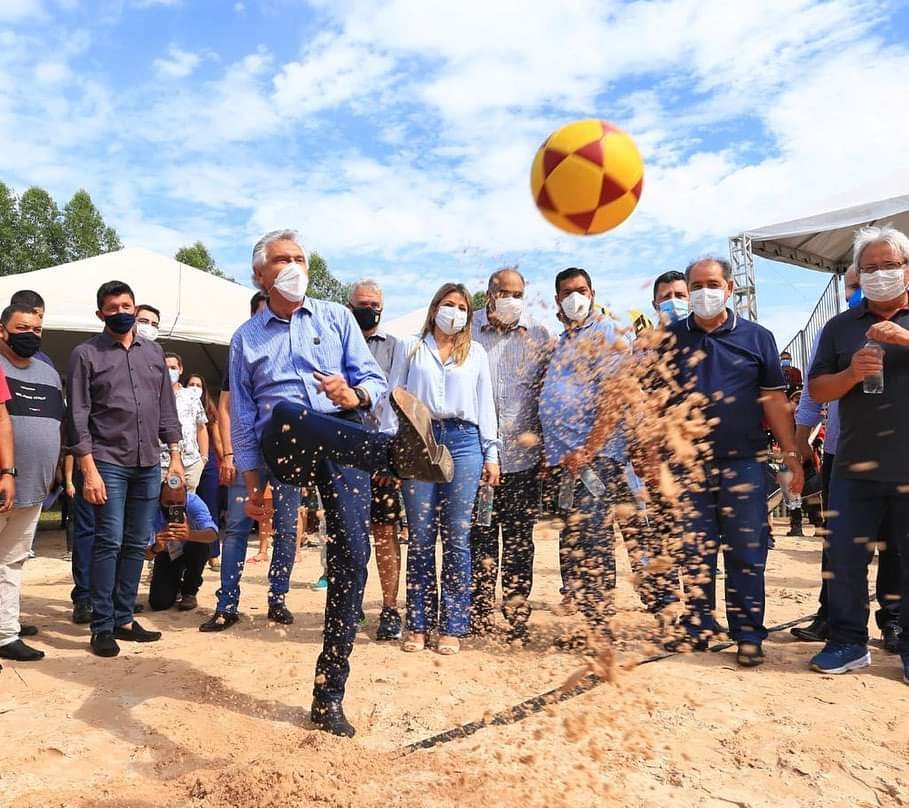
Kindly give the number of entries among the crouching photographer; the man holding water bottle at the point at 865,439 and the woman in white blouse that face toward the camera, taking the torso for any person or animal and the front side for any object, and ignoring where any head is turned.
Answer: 3

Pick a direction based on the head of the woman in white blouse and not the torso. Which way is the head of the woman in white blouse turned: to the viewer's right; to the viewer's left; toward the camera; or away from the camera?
toward the camera

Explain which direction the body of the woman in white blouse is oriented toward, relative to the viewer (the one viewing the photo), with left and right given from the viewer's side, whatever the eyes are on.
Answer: facing the viewer

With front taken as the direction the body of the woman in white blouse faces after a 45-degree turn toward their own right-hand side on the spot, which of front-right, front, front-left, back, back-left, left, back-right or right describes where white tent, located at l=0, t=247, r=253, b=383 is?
right

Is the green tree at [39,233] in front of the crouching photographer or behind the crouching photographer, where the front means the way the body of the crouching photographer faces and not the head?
behind

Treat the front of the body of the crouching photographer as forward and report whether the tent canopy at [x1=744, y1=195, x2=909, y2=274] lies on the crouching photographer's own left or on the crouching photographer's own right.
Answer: on the crouching photographer's own left

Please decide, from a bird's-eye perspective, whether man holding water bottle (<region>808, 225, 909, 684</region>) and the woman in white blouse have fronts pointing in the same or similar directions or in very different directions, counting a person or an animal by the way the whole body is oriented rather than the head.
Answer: same or similar directions

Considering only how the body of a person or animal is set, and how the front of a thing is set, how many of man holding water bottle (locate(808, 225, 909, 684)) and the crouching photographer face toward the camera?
2

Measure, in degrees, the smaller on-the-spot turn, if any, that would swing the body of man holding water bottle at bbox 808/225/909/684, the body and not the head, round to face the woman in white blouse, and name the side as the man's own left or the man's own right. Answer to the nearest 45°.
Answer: approximately 90° to the man's own right

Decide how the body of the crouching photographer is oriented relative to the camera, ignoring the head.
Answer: toward the camera

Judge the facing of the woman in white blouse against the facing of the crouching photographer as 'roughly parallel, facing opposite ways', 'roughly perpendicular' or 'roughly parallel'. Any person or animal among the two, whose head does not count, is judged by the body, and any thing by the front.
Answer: roughly parallel

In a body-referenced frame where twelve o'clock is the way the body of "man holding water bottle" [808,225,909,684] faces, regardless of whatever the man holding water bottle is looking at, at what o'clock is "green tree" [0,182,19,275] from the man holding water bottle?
The green tree is roughly at 4 o'clock from the man holding water bottle.

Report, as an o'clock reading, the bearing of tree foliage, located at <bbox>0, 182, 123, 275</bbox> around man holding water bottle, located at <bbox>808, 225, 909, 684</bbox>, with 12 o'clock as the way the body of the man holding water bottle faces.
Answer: The tree foliage is roughly at 4 o'clock from the man holding water bottle.

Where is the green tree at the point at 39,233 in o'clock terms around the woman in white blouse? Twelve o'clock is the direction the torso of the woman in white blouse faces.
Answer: The green tree is roughly at 5 o'clock from the woman in white blouse.
